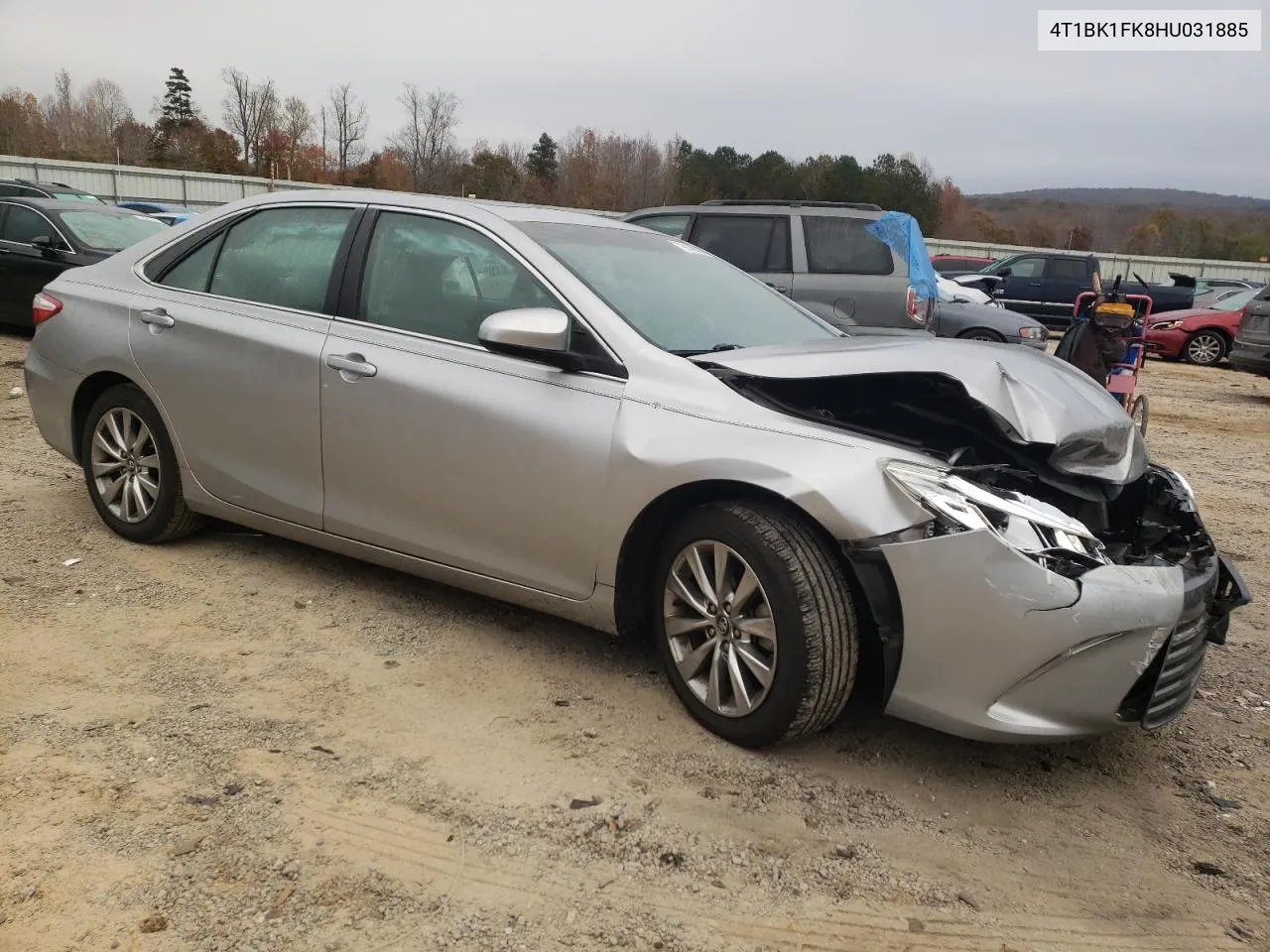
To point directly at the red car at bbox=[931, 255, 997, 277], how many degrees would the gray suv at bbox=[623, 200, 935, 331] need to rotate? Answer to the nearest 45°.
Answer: approximately 90° to its right

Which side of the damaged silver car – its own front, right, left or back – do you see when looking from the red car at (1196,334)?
left

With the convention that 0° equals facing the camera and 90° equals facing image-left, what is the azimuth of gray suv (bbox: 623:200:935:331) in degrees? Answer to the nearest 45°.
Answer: approximately 90°

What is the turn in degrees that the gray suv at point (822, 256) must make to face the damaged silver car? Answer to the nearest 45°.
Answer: approximately 90° to its left

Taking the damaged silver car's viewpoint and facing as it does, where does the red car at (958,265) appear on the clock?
The red car is roughly at 8 o'clock from the damaged silver car.

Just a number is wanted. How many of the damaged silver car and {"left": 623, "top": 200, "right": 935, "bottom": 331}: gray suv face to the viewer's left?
1

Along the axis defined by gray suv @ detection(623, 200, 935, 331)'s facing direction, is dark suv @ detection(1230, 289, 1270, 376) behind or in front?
behind

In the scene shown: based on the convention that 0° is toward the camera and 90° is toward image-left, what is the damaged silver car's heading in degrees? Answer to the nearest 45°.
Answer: approximately 315°
